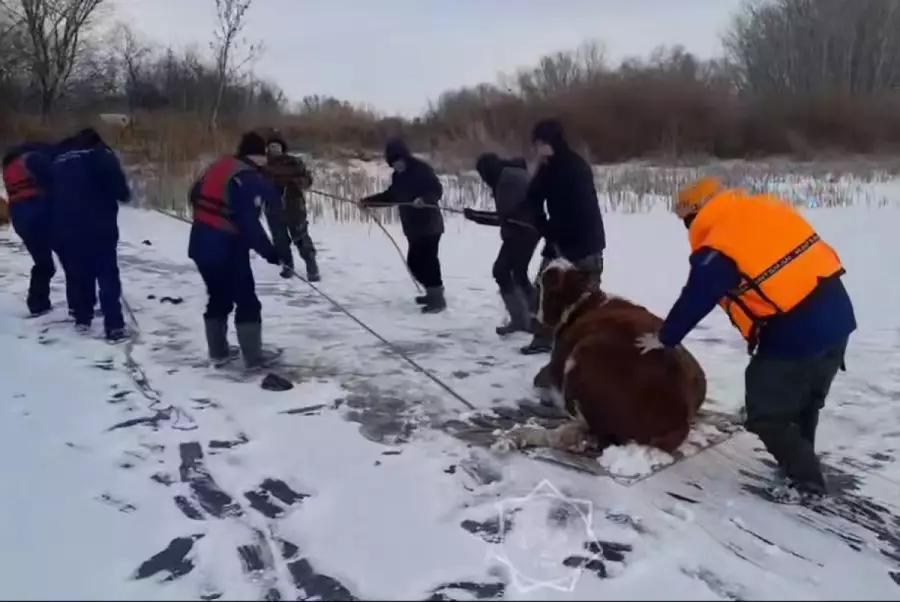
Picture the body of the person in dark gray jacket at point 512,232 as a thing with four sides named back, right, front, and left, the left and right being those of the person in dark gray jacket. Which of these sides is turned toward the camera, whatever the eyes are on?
left

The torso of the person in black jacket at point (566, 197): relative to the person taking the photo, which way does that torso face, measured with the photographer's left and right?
facing to the left of the viewer

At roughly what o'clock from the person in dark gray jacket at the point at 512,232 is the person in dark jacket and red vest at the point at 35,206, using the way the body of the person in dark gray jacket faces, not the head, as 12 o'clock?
The person in dark jacket and red vest is roughly at 12 o'clock from the person in dark gray jacket.

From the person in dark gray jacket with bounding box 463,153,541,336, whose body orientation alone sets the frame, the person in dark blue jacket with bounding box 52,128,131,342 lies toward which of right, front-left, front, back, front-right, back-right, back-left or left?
front

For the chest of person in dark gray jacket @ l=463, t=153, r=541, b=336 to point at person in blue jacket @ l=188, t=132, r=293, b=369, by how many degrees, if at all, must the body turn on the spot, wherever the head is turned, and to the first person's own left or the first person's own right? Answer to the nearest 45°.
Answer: approximately 45° to the first person's own left

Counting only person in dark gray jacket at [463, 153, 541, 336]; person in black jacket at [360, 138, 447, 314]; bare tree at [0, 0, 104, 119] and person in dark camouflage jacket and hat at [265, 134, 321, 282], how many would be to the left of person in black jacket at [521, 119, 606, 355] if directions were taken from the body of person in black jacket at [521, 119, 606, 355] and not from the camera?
0

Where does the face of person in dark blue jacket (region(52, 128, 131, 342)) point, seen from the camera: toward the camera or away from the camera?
away from the camera

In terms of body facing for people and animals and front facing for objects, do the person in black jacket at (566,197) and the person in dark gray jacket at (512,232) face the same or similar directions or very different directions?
same or similar directions

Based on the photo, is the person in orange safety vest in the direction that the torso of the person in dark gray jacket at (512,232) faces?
no

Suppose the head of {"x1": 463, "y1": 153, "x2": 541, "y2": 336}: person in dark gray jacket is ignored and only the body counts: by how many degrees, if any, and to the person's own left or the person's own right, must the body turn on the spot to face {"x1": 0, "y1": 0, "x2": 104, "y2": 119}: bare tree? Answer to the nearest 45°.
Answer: approximately 45° to the person's own right

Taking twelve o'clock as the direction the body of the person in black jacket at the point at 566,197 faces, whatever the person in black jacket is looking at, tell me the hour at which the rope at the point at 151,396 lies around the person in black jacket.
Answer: The rope is roughly at 11 o'clock from the person in black jacket.

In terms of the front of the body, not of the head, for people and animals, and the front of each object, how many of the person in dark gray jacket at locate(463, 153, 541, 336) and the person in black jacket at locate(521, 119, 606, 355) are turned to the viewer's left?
2

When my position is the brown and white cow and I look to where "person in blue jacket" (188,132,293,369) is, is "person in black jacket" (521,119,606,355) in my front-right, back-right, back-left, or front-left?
front-right
